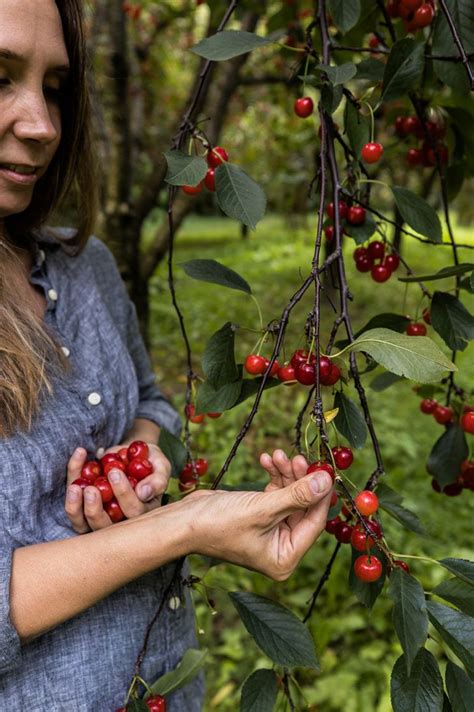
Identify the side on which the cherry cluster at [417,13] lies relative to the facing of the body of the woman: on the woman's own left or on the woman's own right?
on the woman's own left

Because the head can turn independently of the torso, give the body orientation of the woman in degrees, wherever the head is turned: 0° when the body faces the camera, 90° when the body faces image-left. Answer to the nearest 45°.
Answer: approximately 315°

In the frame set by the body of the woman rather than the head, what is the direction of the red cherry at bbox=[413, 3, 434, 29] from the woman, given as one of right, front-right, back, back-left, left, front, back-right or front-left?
left
